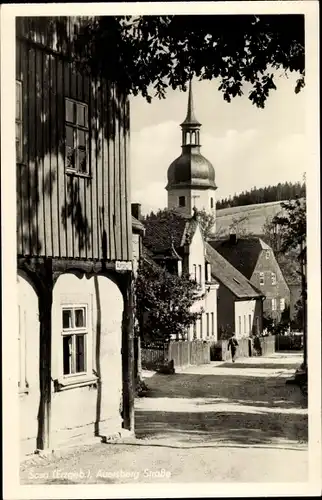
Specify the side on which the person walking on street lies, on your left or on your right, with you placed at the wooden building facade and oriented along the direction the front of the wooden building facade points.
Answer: on your left

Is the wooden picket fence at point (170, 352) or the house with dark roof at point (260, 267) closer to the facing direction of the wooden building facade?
the house with dark roof

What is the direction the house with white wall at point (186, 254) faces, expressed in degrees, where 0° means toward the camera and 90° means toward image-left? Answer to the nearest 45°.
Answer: approximately 315°

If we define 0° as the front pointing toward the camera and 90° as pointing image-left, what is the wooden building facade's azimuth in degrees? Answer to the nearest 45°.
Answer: approximately 315°
